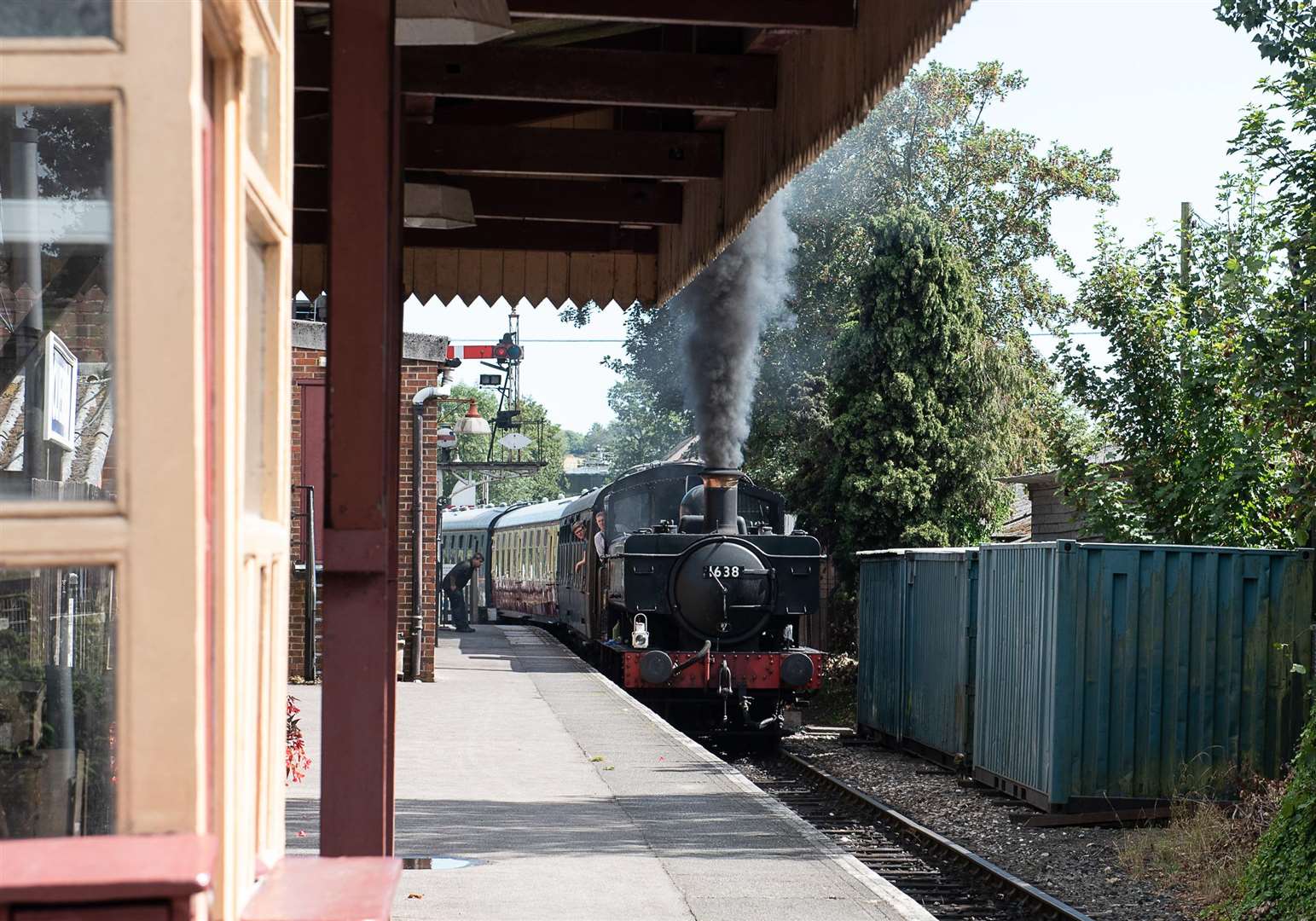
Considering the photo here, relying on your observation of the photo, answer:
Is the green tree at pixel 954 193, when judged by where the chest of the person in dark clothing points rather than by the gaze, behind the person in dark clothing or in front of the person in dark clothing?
in front

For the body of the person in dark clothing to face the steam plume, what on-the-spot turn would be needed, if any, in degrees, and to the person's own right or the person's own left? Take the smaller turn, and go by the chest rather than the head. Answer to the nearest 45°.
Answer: approximately 90° to the person's own right

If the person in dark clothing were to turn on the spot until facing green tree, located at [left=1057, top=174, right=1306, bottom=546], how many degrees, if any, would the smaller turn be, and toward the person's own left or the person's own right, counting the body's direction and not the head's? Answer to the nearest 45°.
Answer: approximately 90° to the person's own right

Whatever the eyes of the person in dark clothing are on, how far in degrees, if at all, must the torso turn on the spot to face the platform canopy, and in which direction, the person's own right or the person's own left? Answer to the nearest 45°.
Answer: approximately 90° to the person's own right

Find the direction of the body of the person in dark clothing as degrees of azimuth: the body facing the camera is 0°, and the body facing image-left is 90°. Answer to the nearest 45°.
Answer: approximately 270°

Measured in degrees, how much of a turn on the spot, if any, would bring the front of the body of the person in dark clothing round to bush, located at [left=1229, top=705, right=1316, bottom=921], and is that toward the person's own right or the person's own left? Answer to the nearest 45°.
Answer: approximately 90° to the person's own right

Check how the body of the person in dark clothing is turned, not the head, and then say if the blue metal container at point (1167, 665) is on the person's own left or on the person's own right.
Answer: on the person's own right

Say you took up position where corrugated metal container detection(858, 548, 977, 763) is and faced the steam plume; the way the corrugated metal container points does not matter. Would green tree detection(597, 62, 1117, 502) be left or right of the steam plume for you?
right

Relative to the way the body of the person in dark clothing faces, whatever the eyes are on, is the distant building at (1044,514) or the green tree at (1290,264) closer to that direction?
the distant building

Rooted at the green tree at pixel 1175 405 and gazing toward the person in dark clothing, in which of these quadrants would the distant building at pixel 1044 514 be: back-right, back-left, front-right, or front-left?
front-right

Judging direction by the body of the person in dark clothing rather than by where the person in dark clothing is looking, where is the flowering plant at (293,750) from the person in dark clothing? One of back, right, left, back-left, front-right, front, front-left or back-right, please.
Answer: right
